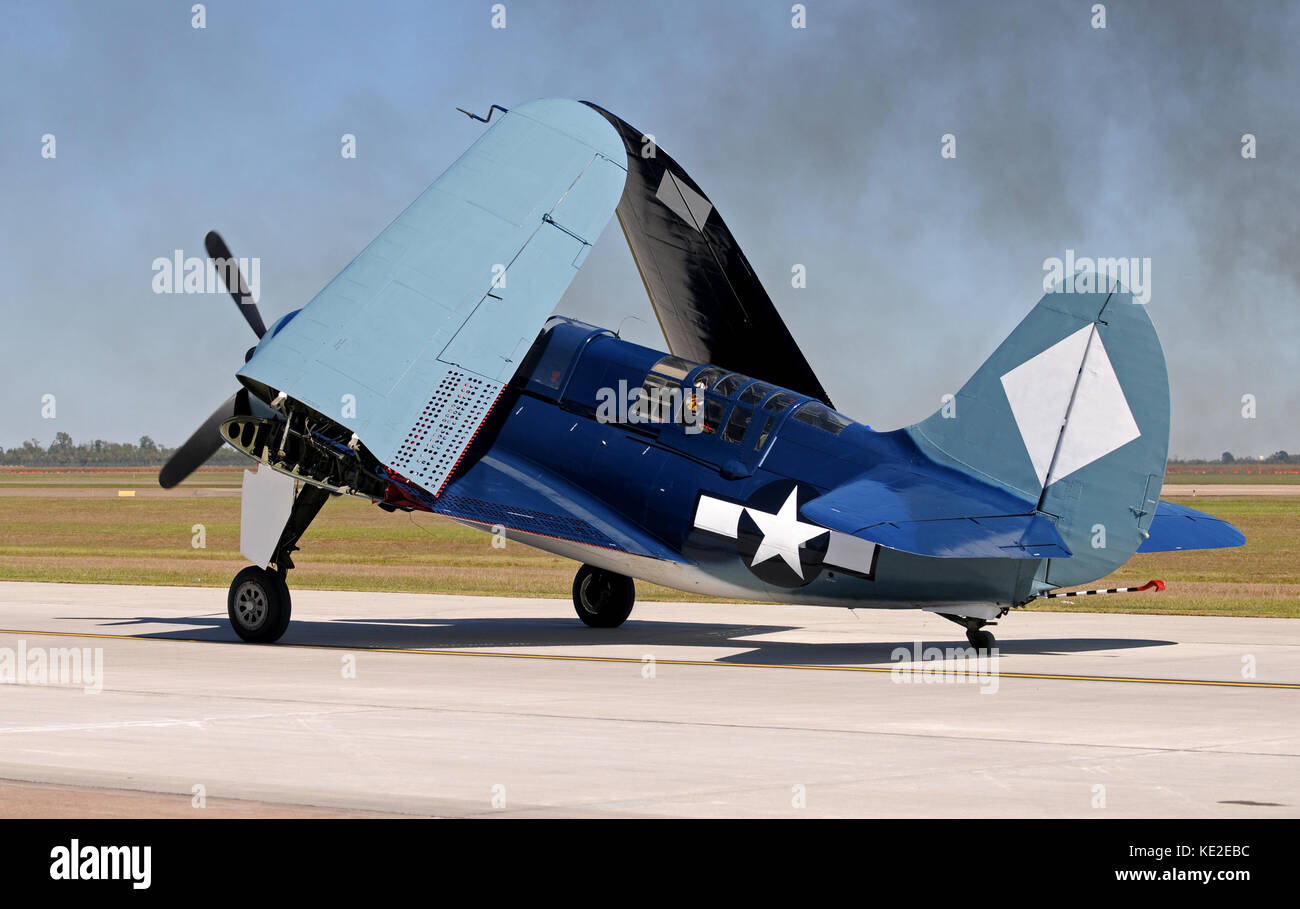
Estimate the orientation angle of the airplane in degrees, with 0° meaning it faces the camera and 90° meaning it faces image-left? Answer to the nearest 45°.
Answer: approximately 135°
